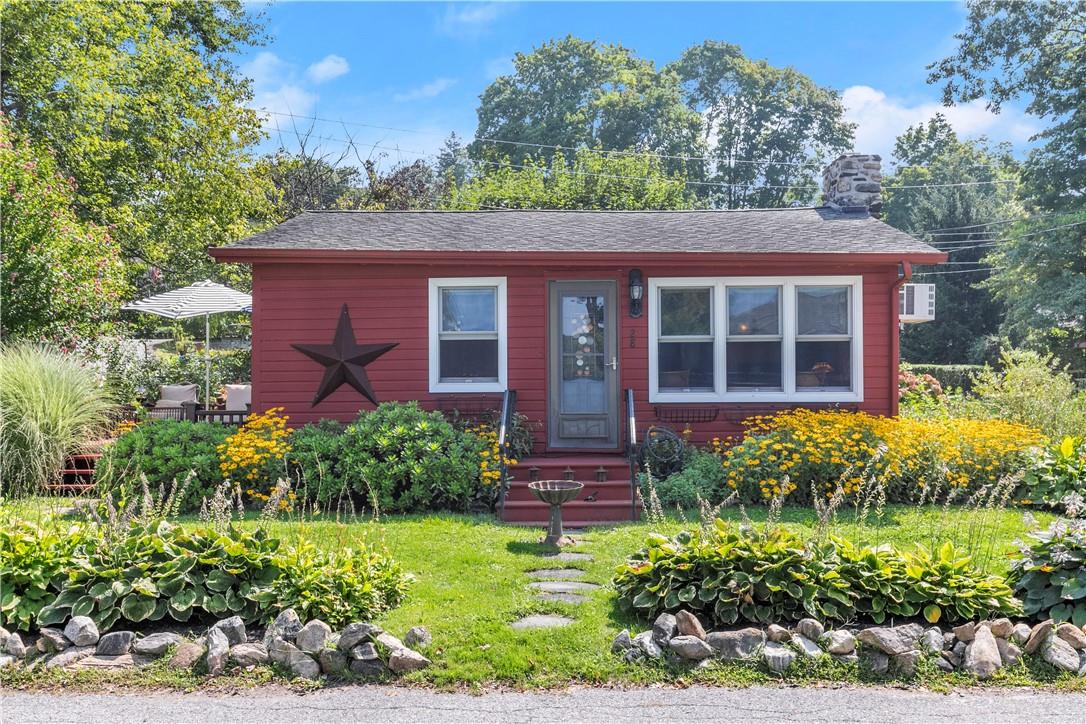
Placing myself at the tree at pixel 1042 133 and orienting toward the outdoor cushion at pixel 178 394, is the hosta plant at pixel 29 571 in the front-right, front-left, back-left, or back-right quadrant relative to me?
front-left

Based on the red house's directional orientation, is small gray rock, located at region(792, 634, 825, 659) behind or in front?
in front

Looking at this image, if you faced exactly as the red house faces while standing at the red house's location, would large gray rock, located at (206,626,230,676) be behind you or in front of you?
in front

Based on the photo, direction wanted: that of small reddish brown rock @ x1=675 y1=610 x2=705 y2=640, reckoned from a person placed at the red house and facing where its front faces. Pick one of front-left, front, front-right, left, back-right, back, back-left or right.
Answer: front

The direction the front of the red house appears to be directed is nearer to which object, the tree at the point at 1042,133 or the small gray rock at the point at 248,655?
the small gray rock

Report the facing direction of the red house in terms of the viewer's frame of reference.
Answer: facing the viewer

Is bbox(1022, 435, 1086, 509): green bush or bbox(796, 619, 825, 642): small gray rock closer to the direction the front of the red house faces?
the small gray rock

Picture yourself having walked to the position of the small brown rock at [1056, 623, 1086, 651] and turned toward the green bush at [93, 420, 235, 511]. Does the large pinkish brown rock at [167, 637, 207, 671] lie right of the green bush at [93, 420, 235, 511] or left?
left

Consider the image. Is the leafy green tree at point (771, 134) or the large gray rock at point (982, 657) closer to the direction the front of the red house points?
the large gray rock

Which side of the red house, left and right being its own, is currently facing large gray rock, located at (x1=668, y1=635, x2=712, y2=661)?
front

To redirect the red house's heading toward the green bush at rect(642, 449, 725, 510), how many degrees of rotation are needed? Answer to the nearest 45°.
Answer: approximately 45° to its left

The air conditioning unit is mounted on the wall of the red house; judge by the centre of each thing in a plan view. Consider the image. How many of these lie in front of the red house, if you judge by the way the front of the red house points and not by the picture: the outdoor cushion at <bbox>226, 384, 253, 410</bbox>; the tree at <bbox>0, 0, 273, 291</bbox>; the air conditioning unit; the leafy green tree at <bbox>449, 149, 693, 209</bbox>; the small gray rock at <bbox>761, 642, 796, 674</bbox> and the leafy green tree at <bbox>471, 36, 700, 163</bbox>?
1

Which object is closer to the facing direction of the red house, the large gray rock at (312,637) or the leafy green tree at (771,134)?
the large gray rock

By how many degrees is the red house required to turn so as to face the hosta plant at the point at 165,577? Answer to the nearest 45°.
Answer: approximately 45° to its right

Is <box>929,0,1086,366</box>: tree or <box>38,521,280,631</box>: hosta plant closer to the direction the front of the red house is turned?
the hosta plant

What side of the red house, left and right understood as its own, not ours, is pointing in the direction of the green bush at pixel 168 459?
right

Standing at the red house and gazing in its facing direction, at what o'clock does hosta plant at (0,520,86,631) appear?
The hosta plant is roughly at 1 o'clock from the red house.
